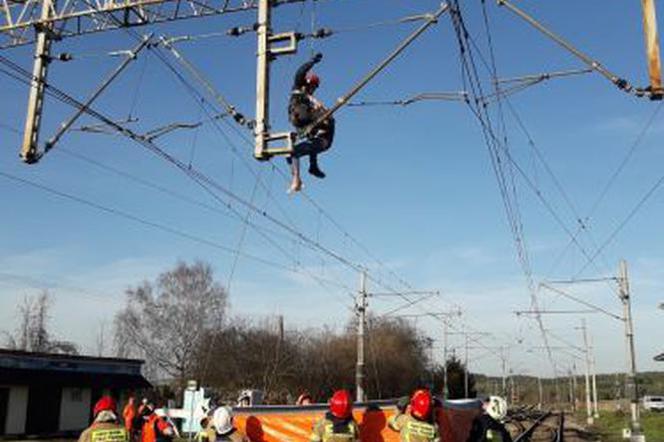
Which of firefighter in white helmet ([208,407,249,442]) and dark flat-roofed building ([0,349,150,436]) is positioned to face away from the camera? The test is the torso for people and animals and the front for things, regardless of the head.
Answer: the firefighter in white helmet

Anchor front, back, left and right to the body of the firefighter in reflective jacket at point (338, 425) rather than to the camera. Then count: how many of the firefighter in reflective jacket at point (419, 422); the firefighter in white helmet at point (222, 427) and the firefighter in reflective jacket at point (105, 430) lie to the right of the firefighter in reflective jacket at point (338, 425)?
1

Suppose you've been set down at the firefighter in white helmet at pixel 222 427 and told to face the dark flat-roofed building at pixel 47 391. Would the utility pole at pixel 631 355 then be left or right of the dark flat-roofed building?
right

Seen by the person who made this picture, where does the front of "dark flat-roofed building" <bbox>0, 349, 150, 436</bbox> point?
facing the viewer and to the right of the viewer

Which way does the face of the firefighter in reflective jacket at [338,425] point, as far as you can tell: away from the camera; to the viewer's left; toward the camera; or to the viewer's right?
away from the camera

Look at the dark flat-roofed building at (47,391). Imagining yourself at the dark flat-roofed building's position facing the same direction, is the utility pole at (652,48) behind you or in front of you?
in front

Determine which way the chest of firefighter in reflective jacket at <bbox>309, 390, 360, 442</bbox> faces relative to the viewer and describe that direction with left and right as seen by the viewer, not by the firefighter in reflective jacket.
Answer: facing away from the viewer

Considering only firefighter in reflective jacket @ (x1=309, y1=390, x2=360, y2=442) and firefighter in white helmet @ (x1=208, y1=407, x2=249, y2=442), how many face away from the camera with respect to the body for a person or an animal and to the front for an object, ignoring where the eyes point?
2

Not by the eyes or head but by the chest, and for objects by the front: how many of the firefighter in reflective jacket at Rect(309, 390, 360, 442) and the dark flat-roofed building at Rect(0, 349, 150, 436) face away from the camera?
1

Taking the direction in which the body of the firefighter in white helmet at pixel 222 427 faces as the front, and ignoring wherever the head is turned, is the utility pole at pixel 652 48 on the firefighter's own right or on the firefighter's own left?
on the firefighter's own right

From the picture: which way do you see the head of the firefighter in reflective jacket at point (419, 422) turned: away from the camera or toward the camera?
away from the camera

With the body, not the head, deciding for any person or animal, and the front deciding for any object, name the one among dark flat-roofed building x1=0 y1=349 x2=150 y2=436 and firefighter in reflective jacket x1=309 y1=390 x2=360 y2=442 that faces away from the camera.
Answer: the firefighter in reflective jacket

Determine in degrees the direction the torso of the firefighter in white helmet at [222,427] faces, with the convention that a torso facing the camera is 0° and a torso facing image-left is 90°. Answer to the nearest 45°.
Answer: approximately 180°

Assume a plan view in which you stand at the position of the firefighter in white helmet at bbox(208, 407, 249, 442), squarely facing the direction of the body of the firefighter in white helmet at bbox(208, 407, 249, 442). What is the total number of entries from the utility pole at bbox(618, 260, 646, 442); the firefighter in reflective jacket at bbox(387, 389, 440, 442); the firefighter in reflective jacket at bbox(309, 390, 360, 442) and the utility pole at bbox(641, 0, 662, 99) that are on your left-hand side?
0

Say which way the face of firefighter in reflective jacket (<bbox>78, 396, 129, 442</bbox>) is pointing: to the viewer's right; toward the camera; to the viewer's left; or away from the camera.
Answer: away from the camera

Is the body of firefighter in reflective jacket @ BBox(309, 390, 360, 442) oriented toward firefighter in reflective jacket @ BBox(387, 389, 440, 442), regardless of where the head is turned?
no

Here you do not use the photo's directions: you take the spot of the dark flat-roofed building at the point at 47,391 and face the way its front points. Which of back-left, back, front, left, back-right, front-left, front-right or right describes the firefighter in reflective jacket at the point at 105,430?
front-right
